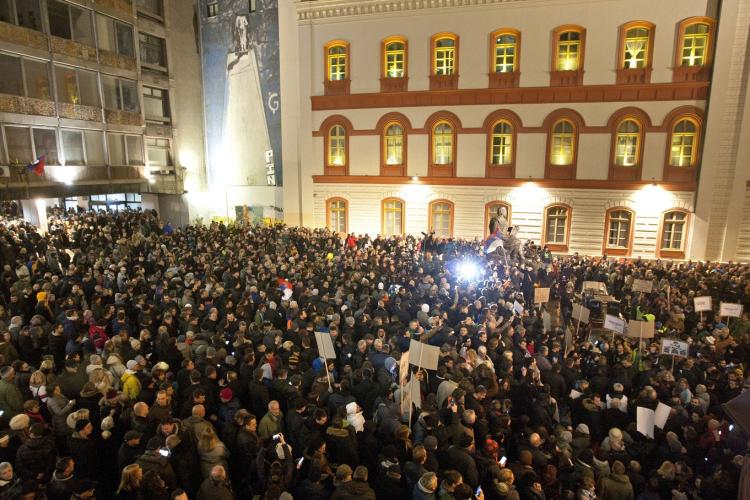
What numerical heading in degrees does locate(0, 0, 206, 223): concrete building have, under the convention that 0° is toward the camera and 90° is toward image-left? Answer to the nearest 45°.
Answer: approximately 315°
